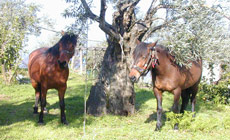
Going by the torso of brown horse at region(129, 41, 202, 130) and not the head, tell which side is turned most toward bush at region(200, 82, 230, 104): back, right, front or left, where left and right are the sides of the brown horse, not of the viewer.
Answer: back

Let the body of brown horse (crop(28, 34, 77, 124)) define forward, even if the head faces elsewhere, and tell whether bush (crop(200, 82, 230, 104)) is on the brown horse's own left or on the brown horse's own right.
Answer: on the brown horse's own left

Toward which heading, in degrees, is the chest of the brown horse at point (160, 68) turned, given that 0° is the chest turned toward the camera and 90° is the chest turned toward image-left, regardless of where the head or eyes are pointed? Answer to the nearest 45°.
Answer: approximately 45°

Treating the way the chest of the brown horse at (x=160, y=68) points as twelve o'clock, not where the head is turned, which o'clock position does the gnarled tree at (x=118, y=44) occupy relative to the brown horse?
The gnarled tree is roughly at 3 o'clock from the brown horse.

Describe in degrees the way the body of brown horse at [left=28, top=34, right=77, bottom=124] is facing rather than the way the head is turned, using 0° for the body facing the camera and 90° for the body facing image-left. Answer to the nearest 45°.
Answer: approximately 315°
